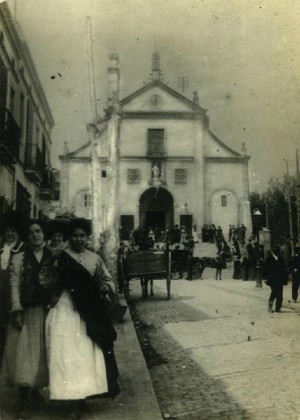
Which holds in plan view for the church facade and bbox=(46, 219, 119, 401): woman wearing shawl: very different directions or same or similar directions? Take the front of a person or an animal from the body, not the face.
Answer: same or similar directions

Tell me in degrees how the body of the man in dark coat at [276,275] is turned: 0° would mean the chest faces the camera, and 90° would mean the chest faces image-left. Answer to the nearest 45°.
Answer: approximately 0°

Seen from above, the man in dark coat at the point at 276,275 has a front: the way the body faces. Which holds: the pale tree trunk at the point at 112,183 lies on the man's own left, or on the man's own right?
on the man's own right

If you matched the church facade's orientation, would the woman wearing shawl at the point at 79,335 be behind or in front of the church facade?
in front

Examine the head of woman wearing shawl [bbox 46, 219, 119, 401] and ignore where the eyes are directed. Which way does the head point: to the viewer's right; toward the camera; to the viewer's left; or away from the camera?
toward the camera

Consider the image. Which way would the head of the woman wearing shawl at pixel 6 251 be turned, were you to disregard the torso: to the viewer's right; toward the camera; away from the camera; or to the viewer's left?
toward the camera

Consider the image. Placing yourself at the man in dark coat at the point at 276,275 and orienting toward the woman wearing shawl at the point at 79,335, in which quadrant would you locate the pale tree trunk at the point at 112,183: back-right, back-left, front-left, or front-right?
front-right

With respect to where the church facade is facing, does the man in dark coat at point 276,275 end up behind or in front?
in front

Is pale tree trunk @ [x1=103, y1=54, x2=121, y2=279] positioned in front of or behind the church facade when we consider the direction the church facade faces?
in front

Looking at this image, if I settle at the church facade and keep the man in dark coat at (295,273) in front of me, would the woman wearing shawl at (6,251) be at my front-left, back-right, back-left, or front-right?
front-right

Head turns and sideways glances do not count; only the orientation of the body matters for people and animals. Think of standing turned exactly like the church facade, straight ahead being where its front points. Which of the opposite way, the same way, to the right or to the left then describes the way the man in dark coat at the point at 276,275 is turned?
the same way

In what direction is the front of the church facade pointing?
toward the camera

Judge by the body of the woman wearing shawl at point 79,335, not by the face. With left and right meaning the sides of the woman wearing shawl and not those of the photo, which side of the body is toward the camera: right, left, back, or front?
front

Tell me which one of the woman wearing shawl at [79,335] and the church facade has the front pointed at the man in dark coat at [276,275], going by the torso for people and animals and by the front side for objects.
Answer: the church facade

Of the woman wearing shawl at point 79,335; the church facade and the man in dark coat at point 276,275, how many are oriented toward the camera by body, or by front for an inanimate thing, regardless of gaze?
3
